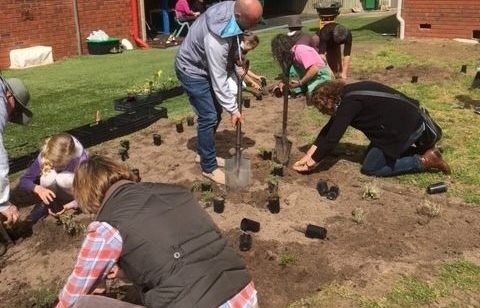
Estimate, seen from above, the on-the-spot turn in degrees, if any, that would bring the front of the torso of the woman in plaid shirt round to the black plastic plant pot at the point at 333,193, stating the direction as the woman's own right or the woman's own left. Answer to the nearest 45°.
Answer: approximately 90° to the woman's own right

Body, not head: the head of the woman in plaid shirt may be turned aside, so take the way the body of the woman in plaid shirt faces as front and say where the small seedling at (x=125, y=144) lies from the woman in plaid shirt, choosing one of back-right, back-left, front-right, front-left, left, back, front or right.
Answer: front-right

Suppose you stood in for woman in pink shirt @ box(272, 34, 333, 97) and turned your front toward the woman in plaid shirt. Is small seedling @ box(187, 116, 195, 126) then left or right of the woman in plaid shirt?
right

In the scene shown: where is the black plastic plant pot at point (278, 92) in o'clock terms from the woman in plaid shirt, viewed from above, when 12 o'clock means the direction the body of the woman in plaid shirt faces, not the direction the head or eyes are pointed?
The black plastic plant pot is roughly at 2 o'clock from the woman in plaid shirt.

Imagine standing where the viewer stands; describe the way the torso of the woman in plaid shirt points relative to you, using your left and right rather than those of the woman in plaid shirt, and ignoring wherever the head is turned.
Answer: facing away from the viewer and to the left of the viewer

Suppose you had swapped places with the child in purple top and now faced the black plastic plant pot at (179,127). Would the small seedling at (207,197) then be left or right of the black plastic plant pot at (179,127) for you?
right

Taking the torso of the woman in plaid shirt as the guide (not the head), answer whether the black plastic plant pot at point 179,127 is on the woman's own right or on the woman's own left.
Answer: on the woman's own right

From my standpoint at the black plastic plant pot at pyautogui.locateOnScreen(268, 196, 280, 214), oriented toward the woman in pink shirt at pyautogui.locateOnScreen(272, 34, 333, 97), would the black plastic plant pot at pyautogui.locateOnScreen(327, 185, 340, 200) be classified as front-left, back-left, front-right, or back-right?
front-right

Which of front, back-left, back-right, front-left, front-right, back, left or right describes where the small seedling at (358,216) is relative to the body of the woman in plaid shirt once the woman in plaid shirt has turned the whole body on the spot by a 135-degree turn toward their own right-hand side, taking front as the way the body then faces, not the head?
front-left

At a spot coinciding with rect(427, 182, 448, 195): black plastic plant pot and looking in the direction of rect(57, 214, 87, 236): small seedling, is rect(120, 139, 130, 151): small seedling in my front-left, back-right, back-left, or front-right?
front-right

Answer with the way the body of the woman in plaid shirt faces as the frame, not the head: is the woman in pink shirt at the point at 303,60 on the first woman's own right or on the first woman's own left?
on the first woman's own right

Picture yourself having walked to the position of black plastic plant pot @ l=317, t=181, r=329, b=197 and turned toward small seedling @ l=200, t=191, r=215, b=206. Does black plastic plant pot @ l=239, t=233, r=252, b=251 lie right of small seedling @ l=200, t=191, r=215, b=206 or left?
left

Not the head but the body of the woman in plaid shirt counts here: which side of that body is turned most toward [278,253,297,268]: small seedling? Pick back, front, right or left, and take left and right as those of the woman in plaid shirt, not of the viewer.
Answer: right
